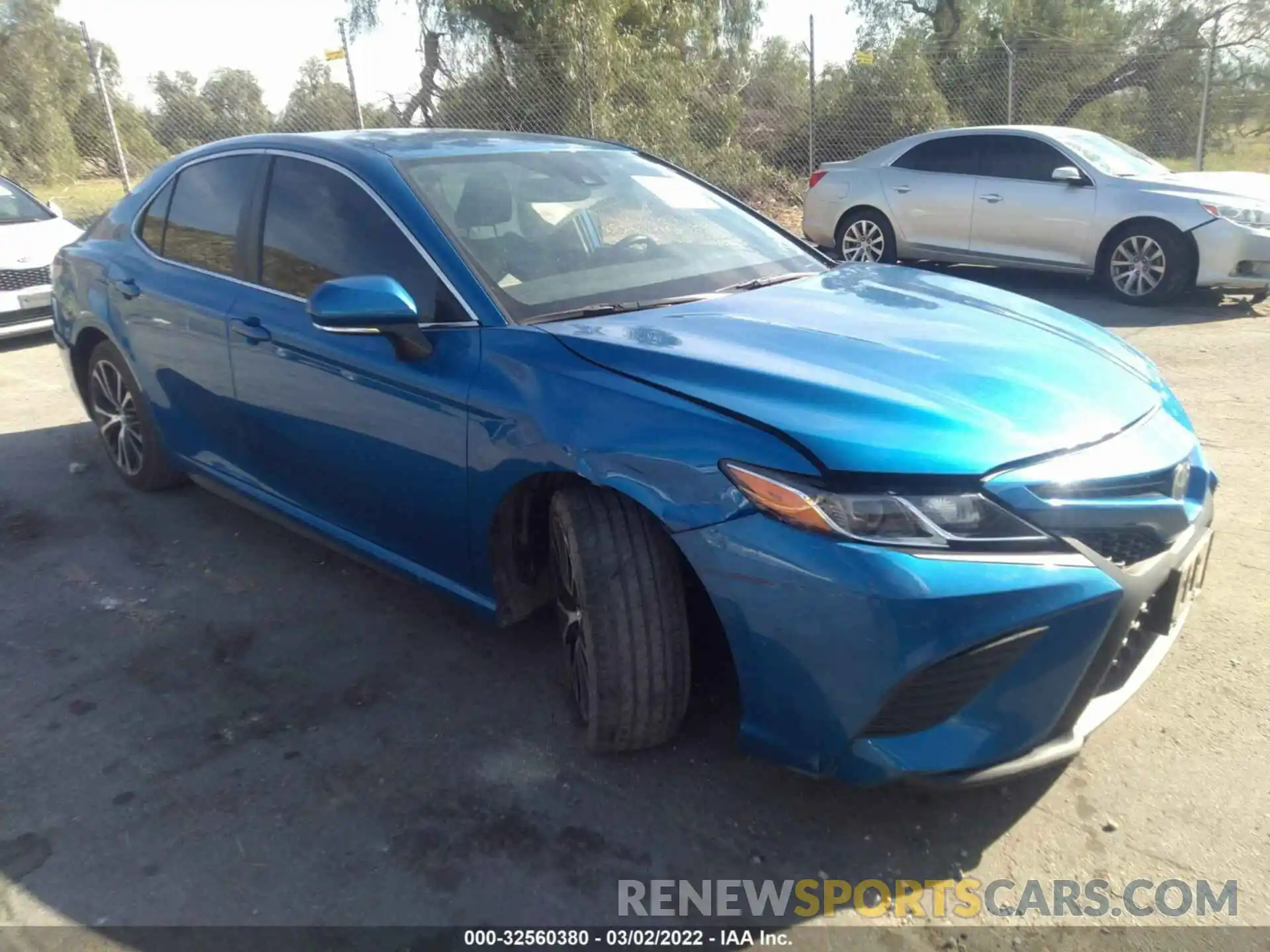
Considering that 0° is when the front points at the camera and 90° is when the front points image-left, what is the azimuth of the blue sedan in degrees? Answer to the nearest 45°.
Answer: approximately 315°

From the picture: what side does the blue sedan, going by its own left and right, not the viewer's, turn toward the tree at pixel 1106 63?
left

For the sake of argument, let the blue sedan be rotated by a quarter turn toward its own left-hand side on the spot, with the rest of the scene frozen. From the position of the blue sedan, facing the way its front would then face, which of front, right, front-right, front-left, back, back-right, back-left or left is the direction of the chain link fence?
front-left

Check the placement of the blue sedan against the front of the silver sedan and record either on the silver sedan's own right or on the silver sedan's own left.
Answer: on the silver sedan's own right

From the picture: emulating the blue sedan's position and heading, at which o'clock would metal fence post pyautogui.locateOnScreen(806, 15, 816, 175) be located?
The metal fence post is roughly at 8 o'clock from the blue sedan.

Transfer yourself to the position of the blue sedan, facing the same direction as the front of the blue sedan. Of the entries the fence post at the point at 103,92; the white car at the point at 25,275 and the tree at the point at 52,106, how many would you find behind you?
3

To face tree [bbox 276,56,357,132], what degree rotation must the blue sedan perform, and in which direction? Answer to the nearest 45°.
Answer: approximately 135° to its left

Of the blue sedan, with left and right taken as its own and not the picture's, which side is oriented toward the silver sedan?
left
